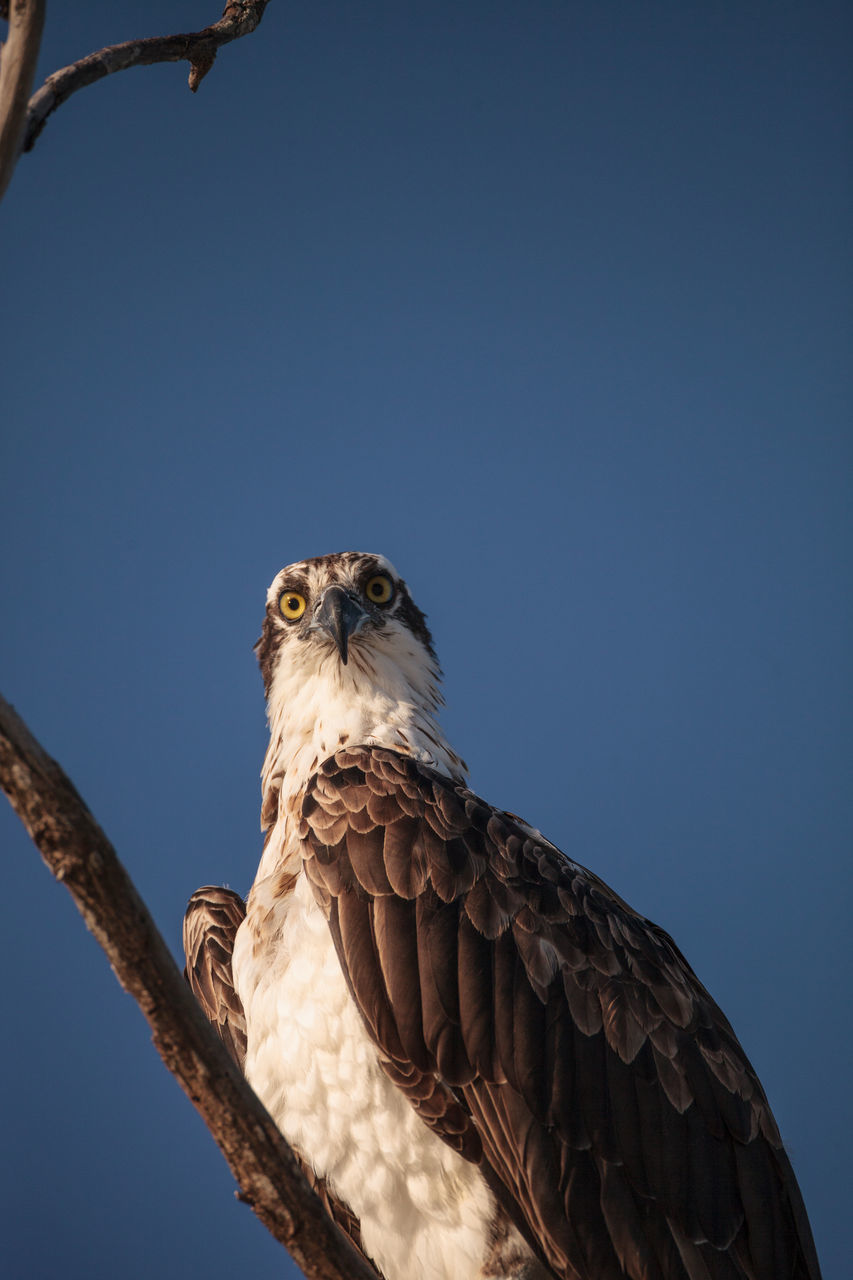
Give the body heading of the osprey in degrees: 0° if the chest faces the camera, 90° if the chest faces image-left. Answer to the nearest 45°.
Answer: approximately 45°

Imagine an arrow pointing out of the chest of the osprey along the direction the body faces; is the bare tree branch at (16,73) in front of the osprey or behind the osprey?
in front
